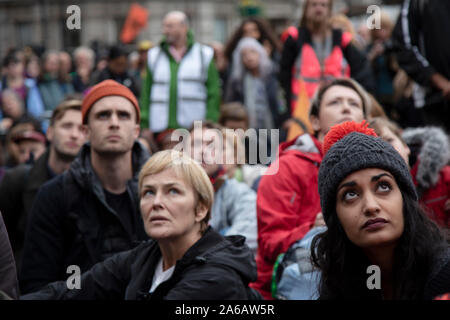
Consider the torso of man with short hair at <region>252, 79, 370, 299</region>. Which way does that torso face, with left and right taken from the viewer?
facing the viewer and to the right of the viewer

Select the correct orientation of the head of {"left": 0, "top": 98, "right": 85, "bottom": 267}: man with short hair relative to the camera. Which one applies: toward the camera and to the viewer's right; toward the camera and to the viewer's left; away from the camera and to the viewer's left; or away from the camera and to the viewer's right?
toward the camera and to the viewer's right

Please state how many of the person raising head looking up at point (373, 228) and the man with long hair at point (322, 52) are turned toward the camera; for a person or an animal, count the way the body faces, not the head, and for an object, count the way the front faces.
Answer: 2

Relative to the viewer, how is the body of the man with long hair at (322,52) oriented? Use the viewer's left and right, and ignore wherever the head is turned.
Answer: facing the viewer

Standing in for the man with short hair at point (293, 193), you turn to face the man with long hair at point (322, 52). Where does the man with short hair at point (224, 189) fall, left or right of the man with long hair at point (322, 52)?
left

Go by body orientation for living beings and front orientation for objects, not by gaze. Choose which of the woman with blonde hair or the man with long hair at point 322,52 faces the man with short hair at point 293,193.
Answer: the man with long hair at point 322,52

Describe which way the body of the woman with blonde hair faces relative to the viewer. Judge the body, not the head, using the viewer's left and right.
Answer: facing the viewer and to the left of the viewer

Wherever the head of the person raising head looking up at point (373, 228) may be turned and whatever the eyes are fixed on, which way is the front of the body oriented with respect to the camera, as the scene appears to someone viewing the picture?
toward the camera
